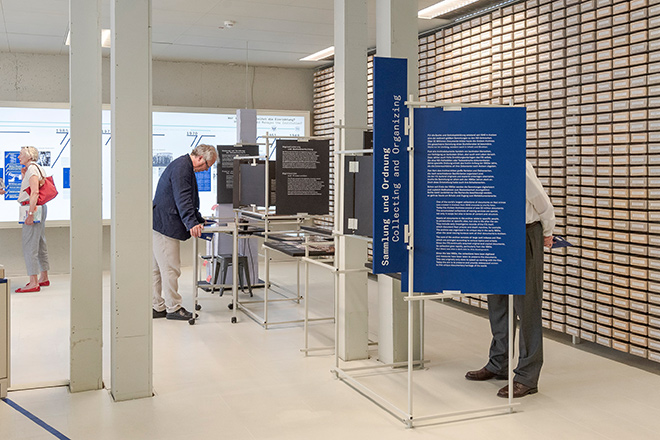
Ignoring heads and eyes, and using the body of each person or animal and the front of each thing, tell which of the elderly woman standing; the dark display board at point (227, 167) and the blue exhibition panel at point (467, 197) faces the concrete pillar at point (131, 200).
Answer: the dark display board

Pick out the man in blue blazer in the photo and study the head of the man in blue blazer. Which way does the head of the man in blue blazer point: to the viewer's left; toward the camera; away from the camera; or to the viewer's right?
to the viewer's right

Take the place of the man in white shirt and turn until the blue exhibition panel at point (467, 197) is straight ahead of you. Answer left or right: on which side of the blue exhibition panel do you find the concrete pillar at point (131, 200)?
right

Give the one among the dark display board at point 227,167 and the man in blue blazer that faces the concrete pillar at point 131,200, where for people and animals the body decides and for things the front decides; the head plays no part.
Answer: the dark display board

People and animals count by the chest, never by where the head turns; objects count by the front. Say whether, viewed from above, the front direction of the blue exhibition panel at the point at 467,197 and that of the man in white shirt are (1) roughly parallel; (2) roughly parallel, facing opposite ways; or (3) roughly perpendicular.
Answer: roughly perpendicular

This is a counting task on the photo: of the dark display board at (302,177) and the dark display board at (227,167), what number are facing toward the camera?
2

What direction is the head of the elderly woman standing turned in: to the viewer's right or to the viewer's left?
to the viewer's left

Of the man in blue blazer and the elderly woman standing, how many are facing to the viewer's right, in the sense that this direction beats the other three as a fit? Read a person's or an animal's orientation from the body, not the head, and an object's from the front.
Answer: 1

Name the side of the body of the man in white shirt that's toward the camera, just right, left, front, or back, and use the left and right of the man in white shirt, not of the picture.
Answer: left

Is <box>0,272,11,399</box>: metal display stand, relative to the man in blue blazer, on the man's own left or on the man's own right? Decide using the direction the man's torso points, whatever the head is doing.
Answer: on the man's own right

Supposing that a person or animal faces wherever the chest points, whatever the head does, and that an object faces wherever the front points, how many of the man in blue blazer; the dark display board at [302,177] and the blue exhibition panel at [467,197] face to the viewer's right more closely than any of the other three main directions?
1
